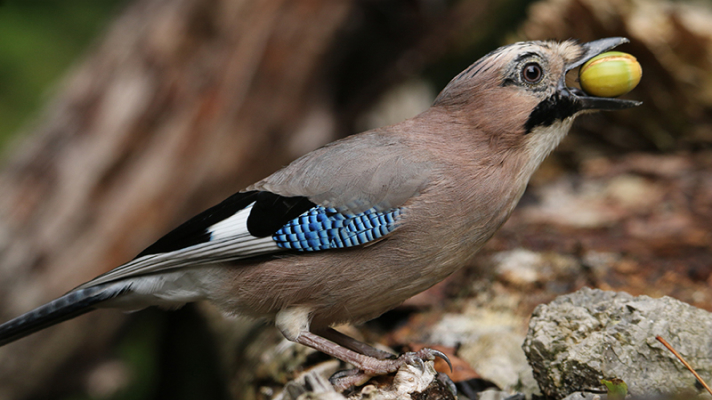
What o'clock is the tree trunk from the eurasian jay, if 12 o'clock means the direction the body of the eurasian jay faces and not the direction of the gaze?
The tree trunk is roughly at 8 o'clock from the eurasian jay.

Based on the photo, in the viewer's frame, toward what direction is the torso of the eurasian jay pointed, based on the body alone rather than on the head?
to the viewer's right

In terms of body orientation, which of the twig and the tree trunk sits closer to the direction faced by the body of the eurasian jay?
the twig

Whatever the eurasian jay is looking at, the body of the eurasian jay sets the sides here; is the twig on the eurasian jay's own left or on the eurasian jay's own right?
on the eurasian jay's own right
